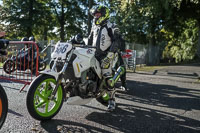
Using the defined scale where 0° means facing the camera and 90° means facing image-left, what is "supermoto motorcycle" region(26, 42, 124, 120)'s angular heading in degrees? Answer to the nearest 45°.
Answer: approximately 45°

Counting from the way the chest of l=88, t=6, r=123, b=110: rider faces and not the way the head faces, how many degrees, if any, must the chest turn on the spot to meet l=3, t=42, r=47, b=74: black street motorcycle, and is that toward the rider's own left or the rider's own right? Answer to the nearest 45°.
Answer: approximately 90° to the rider's own right

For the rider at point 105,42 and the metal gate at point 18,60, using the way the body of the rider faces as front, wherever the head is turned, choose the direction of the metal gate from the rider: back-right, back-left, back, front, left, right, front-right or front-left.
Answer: right
